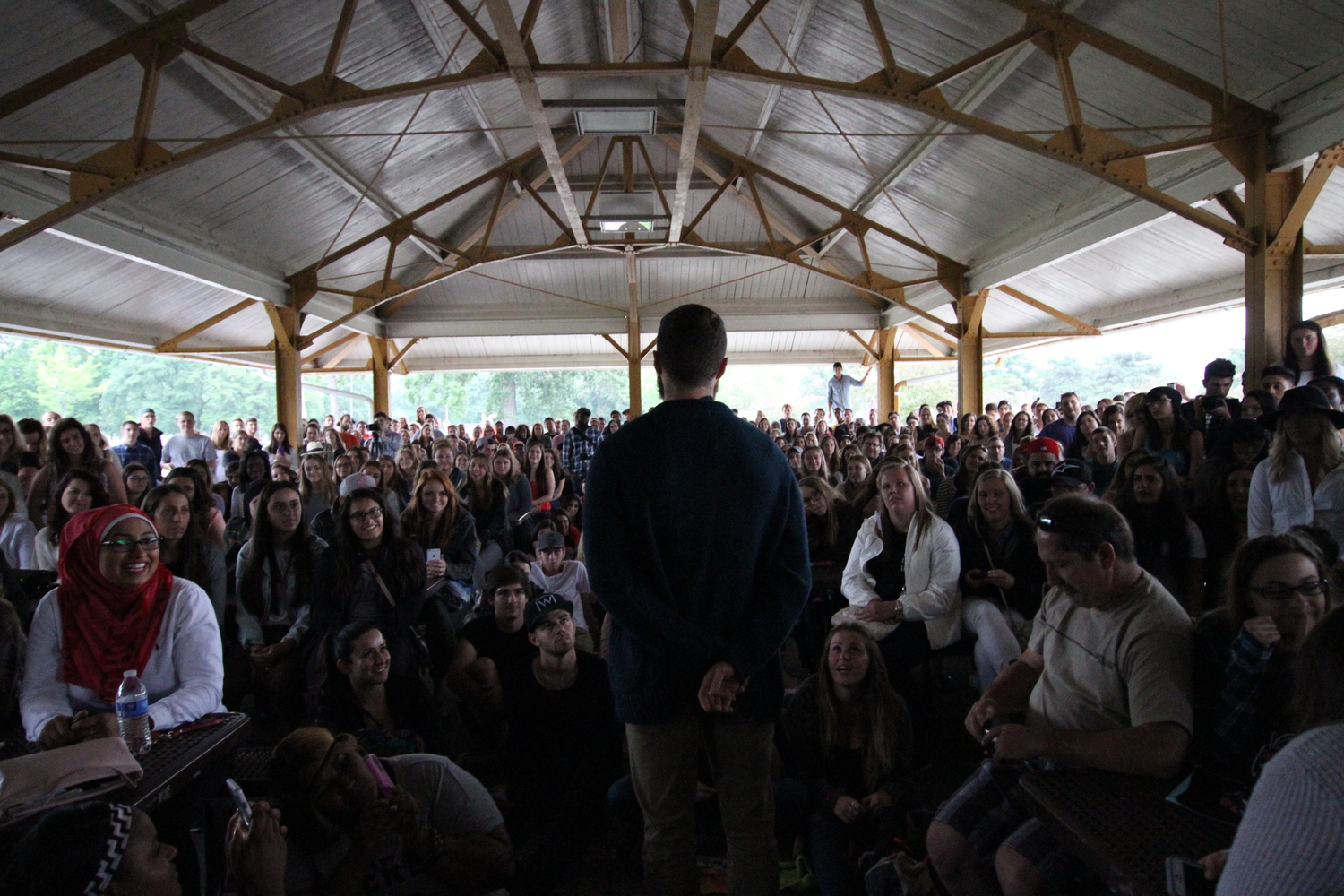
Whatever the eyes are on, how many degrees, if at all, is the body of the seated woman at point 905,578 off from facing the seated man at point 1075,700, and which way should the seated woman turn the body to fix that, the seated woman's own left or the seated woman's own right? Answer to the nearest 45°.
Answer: approximately 45° to the seated woman's own left

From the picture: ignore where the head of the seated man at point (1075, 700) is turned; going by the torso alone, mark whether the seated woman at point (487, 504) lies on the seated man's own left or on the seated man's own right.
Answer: on the seated man's own right

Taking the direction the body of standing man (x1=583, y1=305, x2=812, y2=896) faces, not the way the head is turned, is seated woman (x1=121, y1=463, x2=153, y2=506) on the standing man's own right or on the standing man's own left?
on the standing man's own left

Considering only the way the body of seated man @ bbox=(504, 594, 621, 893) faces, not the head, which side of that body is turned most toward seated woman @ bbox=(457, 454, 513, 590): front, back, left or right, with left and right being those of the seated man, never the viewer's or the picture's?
back

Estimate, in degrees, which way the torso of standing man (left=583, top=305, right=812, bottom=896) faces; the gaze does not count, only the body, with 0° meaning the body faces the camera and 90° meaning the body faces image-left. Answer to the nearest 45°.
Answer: approximately 180°

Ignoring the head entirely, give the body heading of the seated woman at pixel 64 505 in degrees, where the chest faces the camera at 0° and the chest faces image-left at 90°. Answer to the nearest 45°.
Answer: approximately 315°

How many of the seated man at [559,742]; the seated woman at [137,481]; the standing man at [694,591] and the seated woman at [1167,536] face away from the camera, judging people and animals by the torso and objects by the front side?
1

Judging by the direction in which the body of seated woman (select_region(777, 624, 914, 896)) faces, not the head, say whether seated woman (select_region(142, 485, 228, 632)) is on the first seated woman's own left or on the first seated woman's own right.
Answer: on the first seated woman's own right

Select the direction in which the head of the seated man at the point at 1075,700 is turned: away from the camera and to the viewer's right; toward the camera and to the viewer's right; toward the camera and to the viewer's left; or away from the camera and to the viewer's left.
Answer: toward the camera and to the viewer's left
